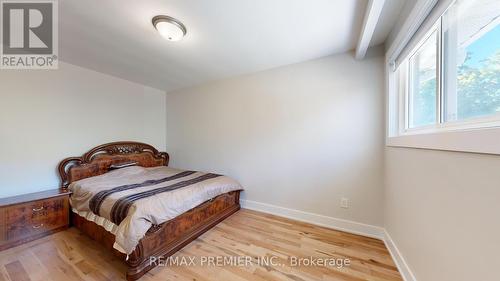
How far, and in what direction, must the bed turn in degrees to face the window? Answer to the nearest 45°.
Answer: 0° — it already faces it

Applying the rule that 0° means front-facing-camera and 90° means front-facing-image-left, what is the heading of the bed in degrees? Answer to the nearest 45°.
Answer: approximately 315°
